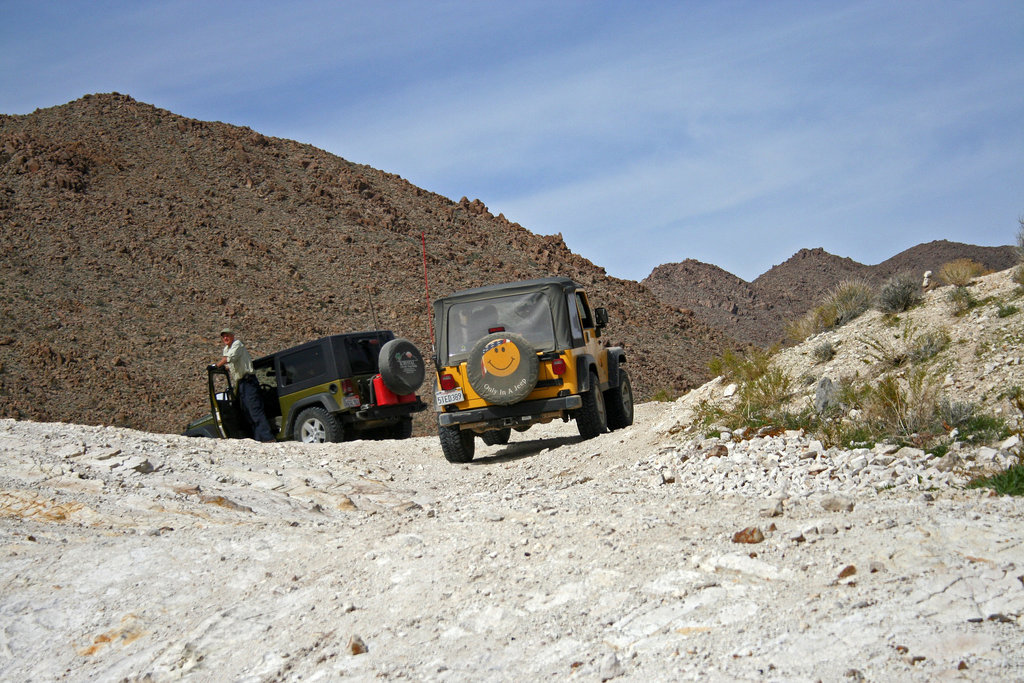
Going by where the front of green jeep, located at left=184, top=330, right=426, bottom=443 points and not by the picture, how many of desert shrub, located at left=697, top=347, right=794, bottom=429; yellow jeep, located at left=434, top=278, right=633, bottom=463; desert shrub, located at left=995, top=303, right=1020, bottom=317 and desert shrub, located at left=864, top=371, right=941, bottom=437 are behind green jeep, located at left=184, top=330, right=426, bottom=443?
4

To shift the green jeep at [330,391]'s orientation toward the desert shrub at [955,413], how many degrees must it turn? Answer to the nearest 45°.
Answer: approximately 180°

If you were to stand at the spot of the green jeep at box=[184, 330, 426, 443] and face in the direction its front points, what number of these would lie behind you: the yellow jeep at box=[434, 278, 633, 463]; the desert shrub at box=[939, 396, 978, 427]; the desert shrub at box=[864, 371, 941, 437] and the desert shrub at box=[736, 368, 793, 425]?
4

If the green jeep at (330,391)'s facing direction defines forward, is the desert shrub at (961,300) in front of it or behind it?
behind

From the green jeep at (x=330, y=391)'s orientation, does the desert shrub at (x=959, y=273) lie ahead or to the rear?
to the rear

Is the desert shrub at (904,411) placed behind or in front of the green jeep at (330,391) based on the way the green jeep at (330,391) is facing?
behind

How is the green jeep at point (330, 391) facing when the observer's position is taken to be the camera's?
facing away from the viewer and to the left of the viewer

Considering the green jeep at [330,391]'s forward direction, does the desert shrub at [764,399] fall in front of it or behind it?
behind

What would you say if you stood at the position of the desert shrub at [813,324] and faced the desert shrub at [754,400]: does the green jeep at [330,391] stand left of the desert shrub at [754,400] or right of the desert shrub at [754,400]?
right

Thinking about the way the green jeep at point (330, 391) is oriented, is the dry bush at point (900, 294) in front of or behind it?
behind

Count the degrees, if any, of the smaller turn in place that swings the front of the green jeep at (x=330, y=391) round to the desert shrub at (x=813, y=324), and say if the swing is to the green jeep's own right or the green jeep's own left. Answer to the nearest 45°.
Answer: approximately 135° to the green jeep's own right

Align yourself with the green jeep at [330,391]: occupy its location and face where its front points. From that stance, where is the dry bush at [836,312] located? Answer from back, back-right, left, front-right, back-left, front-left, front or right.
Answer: back-right
